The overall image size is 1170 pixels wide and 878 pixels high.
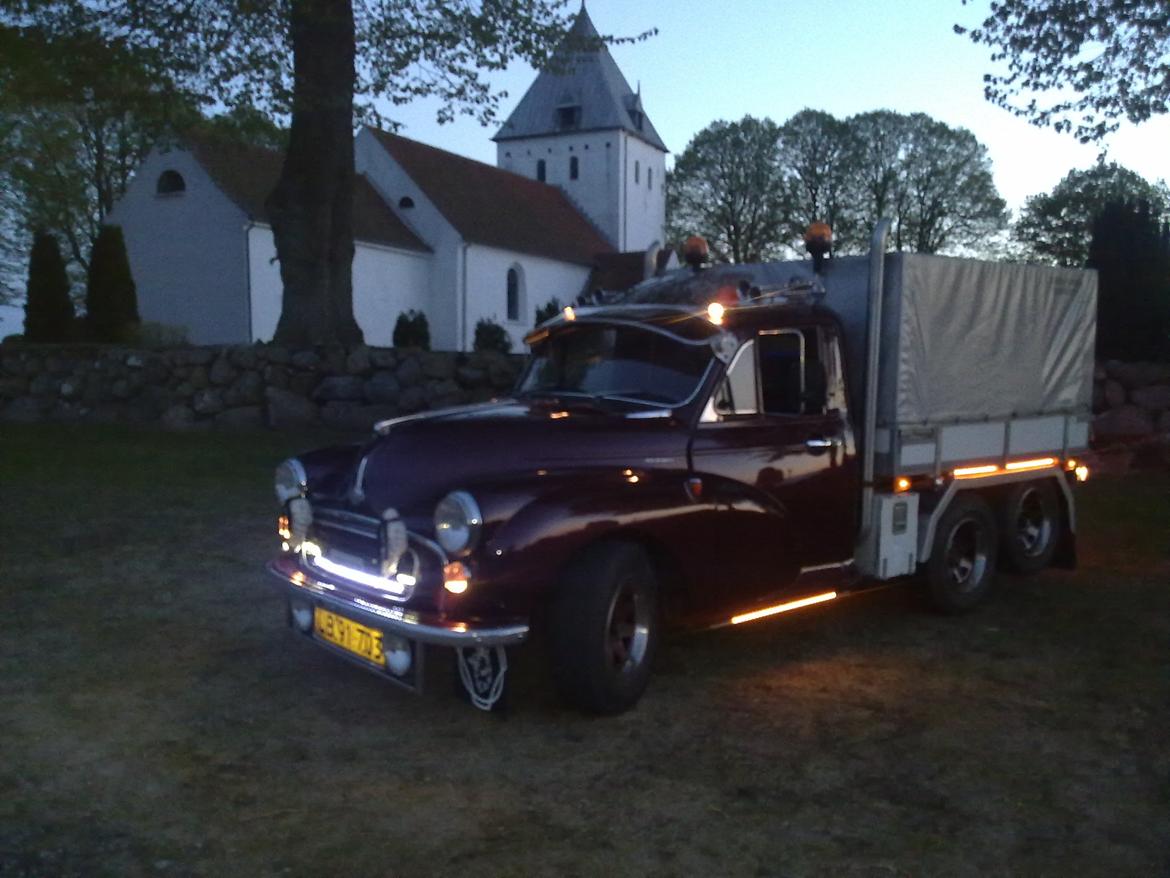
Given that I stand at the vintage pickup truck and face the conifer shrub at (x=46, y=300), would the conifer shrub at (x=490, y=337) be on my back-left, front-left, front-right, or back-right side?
front-right

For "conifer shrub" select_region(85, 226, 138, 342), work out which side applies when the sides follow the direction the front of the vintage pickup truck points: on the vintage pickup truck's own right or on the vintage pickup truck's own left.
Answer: on the vintage pickup truck's own right

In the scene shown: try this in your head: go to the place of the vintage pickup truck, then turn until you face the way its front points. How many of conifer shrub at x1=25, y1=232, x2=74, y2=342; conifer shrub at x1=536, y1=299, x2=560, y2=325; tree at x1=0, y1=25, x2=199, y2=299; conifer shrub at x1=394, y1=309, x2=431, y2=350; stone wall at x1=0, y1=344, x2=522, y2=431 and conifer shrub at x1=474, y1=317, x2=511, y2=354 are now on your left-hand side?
0

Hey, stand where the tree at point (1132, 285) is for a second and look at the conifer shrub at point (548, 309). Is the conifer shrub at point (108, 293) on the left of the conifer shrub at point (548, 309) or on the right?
left

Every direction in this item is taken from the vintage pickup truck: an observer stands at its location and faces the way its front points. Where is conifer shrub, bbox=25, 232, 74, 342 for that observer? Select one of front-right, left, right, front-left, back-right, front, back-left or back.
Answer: right

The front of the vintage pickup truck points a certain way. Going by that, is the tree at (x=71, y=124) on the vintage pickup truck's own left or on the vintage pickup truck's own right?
on the vintage pickup truck's own right

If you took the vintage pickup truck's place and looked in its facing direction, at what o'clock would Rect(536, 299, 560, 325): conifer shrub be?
The conifer shrub is roughly at 4 o'clock from the vintage pickup truck.

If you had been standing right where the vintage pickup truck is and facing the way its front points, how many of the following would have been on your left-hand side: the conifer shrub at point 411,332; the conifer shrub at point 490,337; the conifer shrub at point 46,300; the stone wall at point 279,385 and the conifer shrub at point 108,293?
0

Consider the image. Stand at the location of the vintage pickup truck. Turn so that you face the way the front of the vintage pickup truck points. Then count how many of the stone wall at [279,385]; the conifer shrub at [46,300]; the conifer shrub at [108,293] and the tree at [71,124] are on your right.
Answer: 4

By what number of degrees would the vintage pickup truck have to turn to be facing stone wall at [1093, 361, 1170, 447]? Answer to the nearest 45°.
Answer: approximately 180°

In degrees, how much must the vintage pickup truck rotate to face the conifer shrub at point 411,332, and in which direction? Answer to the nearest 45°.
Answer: approximately 135° to its right

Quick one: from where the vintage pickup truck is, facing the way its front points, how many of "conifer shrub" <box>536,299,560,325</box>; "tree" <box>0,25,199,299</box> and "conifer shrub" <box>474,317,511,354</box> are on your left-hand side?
0

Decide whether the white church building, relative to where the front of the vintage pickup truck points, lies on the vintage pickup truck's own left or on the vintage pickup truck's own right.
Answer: on the vintage pickup truck's own right

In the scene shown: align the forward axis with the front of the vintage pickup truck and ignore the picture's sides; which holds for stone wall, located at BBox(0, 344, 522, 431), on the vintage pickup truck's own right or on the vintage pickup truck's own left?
on the vintage pickup truck's own right

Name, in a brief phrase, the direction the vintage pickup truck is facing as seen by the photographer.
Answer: facing the viewer and to the left of the viewer

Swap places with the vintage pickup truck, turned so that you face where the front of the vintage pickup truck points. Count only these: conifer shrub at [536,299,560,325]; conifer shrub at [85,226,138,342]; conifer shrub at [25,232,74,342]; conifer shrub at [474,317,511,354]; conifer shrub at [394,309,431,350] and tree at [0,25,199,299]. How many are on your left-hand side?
0

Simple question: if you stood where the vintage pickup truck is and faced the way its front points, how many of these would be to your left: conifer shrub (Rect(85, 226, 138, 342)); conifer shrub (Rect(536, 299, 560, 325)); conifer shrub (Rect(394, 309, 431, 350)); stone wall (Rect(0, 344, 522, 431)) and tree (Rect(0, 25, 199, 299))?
0

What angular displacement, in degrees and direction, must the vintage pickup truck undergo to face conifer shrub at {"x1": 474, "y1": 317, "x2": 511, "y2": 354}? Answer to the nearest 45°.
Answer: approximately 135° to its right
